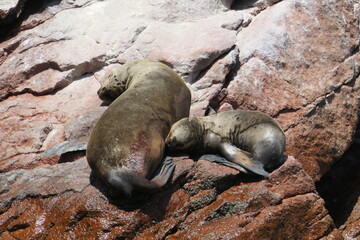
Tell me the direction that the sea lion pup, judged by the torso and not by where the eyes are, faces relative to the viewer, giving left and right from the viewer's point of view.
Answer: facing to the left of the viewer

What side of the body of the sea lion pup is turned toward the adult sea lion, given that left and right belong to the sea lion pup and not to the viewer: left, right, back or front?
front

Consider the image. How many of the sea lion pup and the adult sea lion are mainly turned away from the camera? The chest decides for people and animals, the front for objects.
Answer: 1

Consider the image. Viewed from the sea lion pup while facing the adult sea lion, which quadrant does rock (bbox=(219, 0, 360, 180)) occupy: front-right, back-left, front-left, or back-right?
back-right

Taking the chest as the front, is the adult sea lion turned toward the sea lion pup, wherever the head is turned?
no

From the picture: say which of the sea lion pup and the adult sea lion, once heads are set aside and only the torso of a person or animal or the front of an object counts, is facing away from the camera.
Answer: the adult sea lion

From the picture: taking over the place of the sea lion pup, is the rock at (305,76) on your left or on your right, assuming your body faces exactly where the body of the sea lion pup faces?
on your right

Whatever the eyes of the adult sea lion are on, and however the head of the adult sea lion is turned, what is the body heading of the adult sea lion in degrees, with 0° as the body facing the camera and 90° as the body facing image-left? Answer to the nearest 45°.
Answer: approximately 180°

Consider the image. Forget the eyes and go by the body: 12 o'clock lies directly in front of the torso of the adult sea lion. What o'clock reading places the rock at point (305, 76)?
The rock is roughly at 2 o'clock from the adult sea lion.

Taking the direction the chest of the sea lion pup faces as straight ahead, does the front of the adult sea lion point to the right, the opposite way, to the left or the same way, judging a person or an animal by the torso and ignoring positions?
to the right

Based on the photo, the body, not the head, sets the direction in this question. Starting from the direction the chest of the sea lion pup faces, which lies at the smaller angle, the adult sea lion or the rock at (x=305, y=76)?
the adult sea lion
